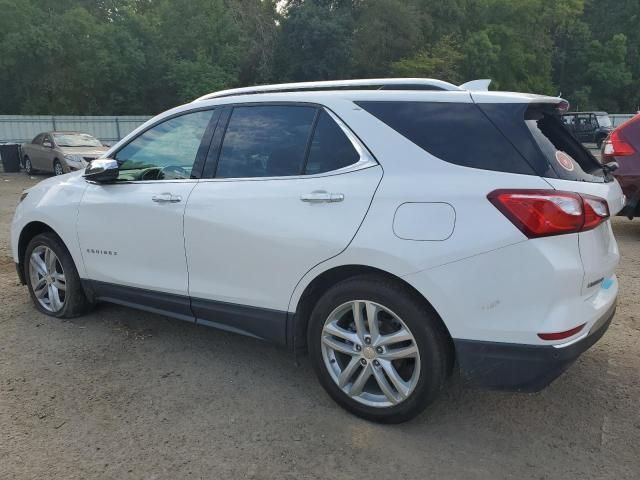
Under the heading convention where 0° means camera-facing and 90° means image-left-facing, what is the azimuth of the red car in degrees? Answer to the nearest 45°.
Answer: approximately 225°

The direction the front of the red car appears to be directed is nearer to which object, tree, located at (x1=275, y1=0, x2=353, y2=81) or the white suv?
the tree

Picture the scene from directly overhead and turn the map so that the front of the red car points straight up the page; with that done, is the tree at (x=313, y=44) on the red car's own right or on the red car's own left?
on the red car's own left

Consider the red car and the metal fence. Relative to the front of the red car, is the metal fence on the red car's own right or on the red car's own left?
on the red car's own left

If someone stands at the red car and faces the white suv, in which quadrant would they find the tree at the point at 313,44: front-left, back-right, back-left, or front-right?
back-right

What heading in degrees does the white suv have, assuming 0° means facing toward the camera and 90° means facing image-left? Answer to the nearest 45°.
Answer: approximately 135°

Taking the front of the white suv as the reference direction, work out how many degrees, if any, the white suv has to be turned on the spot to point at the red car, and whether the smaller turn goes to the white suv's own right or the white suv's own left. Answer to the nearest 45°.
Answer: approximately 90° to the white suv's own right
